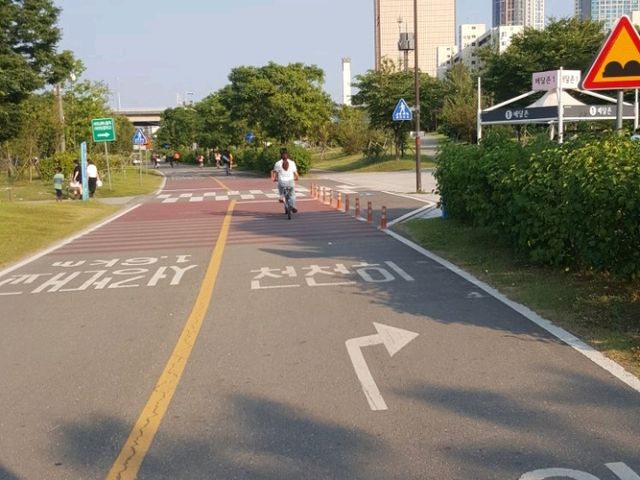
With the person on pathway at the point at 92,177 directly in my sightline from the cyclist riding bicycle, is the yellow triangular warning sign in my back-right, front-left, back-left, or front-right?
back-left

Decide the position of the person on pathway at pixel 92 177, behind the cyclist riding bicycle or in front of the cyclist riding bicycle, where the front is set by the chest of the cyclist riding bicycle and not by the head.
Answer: in front

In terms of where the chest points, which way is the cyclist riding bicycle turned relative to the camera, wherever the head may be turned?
away from the camera

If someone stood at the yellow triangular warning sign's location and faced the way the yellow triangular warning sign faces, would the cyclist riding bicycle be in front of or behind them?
behind

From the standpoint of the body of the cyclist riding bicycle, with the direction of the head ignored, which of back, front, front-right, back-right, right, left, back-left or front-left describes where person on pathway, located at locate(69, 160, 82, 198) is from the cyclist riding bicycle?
front-left

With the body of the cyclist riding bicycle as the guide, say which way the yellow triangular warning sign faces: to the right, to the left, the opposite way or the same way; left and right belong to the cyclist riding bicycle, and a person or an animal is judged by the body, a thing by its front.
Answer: the opposite way
